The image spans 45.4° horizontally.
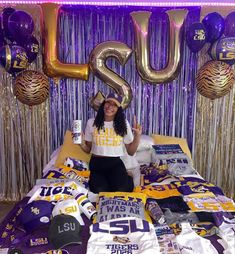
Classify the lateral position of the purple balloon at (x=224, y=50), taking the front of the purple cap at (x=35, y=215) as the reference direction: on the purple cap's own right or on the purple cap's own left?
on the purple cap's own left

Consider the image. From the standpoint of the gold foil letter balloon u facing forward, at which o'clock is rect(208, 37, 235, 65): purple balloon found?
The purple balloon is roughly at 9 o'clock from the gold foil letter balloon u.

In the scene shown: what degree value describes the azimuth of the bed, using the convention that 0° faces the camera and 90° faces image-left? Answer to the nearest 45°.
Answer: approximately 0°

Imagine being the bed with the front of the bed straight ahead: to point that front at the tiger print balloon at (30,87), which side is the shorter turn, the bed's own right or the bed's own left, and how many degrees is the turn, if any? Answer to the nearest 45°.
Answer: approximately 135° to the bed's own right

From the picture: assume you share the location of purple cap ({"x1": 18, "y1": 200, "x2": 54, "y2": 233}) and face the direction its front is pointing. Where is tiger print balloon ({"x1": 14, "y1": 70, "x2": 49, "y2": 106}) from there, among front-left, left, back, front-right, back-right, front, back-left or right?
back

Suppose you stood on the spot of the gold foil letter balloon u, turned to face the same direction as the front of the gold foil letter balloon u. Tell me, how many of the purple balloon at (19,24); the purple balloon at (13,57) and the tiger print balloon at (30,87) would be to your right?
3

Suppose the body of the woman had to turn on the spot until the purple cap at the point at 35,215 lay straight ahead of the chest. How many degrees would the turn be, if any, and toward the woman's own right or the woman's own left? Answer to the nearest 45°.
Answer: approximately 45° to the woman's own right
